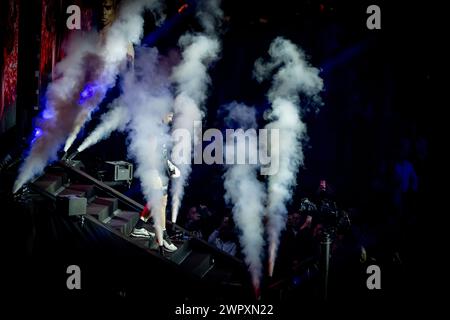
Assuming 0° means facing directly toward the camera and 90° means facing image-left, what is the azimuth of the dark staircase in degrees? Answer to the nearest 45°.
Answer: approximately 315°

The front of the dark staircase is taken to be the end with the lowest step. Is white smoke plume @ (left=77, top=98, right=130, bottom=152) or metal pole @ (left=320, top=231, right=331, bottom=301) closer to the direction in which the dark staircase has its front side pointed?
the metal pole

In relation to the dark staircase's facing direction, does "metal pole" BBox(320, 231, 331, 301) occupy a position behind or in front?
in front

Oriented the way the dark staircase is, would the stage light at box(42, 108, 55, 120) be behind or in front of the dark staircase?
behind
